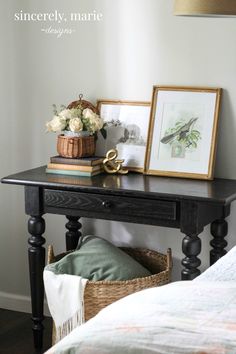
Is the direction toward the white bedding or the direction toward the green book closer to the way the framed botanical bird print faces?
the white bedding

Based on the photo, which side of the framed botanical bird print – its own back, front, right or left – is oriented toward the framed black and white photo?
right

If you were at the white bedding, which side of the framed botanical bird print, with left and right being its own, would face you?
front

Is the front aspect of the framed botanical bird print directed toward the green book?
no

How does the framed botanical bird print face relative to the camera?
toward the camera
